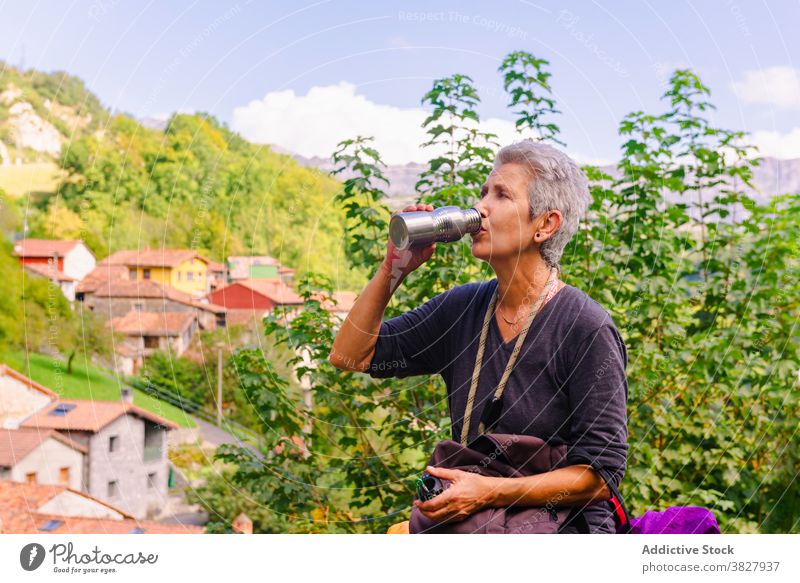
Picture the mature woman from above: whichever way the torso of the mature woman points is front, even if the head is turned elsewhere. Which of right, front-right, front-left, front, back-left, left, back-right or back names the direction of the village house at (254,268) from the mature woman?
right

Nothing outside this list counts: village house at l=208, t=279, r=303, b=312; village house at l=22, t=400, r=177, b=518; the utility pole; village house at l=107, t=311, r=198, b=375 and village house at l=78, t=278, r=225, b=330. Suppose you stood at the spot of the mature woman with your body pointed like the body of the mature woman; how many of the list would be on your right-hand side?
5

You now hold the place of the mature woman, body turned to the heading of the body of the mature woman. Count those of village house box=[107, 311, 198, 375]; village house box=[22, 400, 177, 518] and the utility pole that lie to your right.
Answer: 3

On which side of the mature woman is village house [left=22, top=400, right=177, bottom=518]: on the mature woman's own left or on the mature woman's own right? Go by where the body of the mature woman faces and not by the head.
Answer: on the mature woman's own right

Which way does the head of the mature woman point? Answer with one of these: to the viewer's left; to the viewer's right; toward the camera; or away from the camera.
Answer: to the viewer's left

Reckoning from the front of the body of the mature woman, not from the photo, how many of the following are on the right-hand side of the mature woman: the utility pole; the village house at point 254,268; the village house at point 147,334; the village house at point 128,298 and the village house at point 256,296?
5

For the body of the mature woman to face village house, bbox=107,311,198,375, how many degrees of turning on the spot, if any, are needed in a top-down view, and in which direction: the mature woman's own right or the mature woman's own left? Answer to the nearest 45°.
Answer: approximately 90° to the mature woman's own right

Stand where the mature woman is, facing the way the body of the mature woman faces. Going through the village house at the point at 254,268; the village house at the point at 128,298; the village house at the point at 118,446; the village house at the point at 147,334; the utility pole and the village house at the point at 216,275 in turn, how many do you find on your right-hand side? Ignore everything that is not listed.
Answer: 6

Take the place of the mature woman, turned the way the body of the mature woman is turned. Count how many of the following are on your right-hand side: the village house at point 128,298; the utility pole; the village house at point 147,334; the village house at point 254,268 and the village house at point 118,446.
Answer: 5

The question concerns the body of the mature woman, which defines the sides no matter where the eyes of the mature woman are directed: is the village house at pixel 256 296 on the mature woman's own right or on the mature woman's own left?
on the mature woman's own right

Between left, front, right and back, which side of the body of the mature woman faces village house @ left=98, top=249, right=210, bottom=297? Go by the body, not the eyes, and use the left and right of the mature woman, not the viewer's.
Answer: right

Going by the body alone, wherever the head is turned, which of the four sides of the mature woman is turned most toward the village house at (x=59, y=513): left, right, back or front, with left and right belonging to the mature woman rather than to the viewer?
right

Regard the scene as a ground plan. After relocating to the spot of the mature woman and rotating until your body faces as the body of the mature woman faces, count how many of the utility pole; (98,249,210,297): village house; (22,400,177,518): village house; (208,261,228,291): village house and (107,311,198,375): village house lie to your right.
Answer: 5

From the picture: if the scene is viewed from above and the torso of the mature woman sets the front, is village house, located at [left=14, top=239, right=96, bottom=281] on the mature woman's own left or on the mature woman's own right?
on the mature woman's own right

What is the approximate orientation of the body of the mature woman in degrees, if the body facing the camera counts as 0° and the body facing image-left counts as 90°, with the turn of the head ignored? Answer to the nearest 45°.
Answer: approximately 45°

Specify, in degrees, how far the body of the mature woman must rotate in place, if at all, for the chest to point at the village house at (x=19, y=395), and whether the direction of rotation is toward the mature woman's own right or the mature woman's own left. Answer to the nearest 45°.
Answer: approximately 90° to the mature woman's own right
